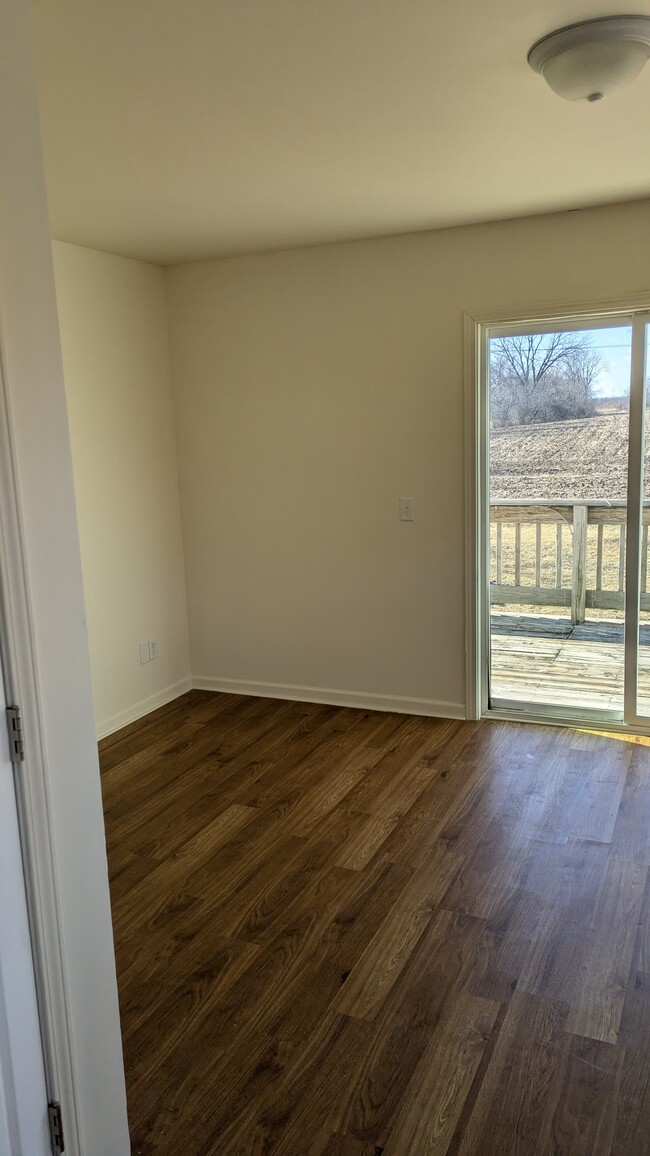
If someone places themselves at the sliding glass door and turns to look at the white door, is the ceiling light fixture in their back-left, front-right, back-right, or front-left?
front-left

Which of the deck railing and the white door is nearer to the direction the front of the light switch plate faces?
the white door

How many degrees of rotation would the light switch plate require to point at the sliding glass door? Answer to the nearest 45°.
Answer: approximately 90° to its left

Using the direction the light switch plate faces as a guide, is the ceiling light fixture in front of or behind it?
in front

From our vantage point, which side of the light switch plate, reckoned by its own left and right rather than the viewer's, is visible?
front
